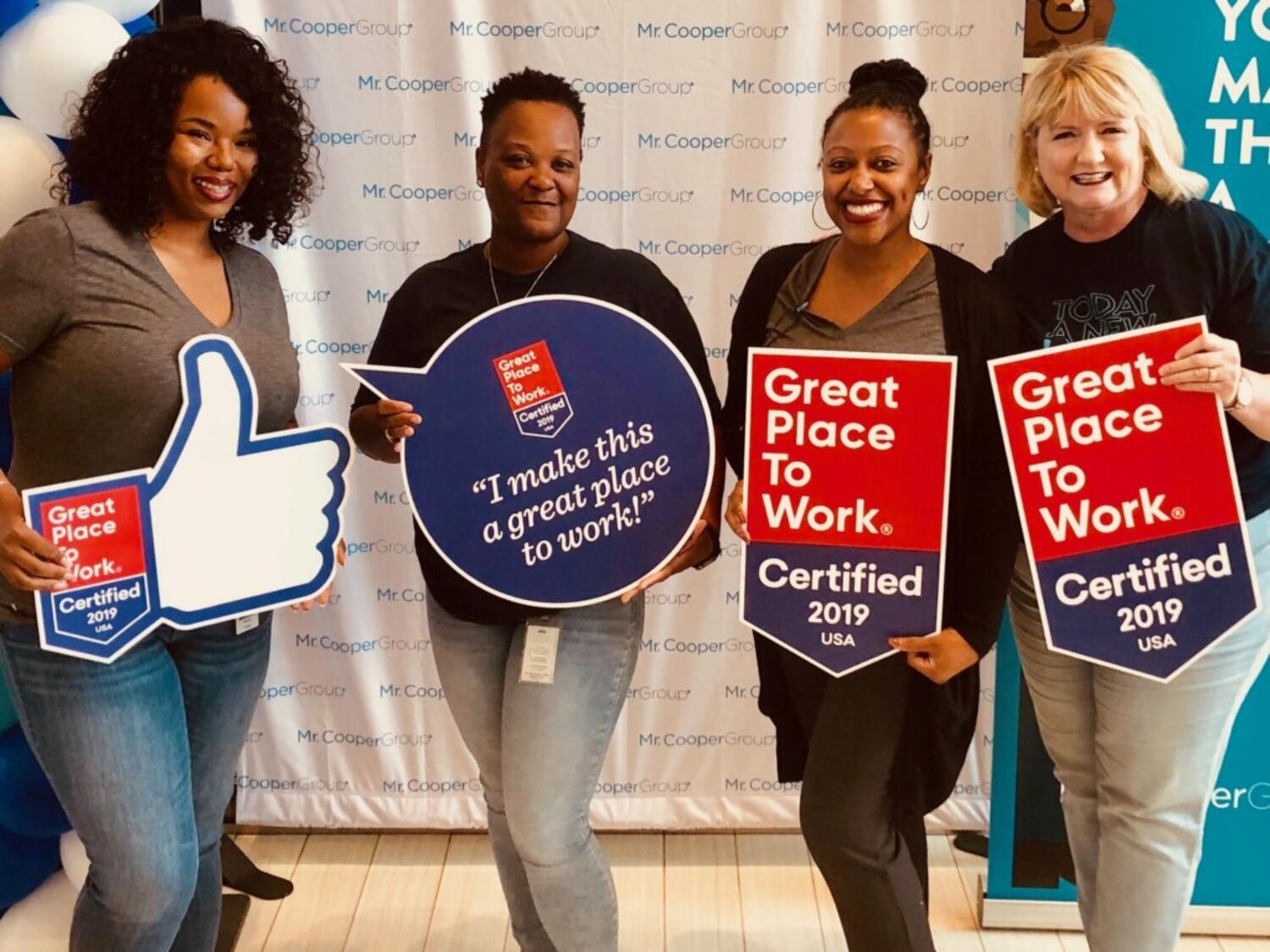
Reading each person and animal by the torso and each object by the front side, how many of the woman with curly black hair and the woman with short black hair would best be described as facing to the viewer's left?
0

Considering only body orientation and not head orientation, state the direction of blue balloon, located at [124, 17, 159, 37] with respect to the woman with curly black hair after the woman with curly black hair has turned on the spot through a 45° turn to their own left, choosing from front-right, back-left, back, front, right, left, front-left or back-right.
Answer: left

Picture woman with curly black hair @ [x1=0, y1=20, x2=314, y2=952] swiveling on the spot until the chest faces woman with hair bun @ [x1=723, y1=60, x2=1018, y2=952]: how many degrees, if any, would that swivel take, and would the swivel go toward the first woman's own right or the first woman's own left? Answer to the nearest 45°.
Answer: approximately 45° to the first woman's own left

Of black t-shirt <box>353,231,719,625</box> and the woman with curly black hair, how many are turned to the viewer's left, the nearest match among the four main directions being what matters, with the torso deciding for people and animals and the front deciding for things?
0

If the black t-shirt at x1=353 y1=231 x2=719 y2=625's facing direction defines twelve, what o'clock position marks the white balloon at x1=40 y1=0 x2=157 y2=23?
The white balloon is roughly at 4 o'clock from the black t-shirt.

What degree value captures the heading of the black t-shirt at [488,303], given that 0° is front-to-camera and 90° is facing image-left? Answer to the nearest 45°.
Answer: approximately 0°

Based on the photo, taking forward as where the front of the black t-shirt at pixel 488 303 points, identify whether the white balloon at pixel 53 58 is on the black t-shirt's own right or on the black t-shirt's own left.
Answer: on the black t-shirt's own right

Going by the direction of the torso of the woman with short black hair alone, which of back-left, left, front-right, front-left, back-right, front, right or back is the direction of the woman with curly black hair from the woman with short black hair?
right

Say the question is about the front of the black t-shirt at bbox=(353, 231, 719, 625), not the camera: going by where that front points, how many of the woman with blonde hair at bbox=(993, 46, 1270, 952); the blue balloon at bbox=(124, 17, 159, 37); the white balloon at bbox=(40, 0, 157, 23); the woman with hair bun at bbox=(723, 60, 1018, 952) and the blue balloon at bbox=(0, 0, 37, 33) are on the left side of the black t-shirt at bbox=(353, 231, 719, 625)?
2

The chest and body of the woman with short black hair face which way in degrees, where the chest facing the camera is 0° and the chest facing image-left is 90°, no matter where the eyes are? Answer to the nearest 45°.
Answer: approximately 0°
